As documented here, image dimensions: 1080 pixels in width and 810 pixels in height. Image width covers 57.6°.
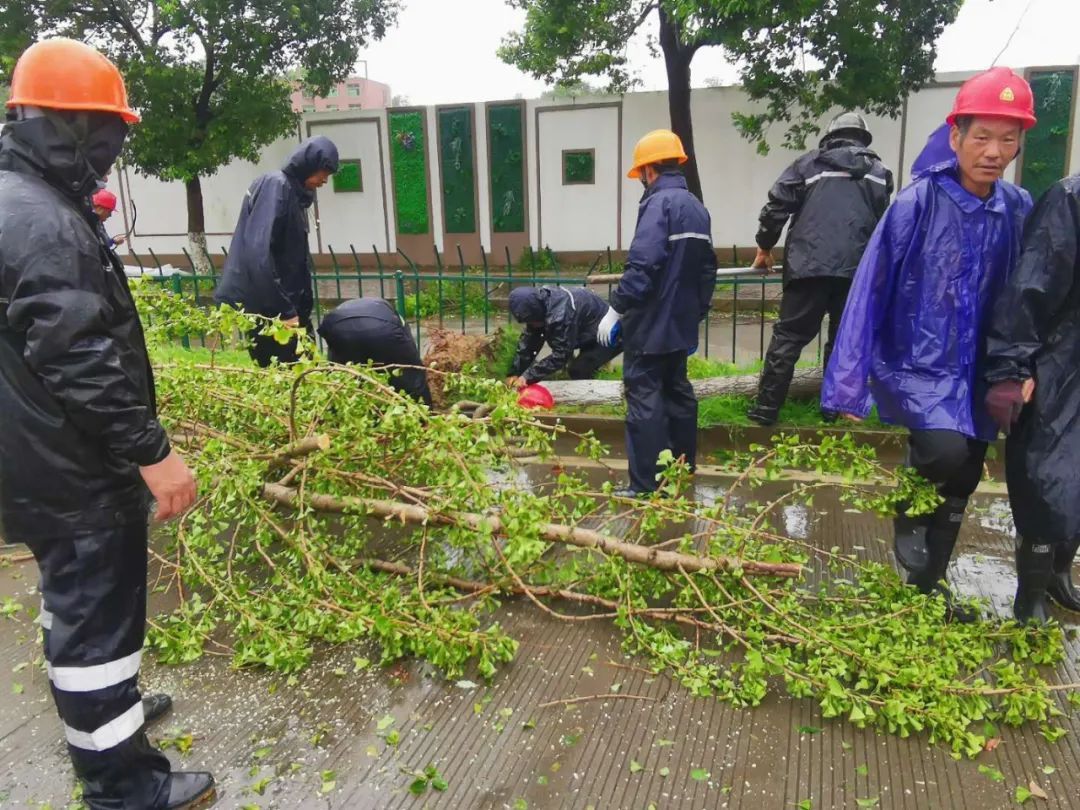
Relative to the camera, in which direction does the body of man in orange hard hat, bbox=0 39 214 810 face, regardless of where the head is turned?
to the viewer's right

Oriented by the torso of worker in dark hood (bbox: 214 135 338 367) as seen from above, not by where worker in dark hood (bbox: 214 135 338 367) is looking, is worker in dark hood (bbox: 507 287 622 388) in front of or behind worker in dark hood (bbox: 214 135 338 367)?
in front

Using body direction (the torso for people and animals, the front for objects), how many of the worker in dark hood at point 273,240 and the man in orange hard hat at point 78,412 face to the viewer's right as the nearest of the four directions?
2

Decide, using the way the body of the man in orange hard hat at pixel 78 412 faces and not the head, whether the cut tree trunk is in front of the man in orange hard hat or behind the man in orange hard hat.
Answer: in front

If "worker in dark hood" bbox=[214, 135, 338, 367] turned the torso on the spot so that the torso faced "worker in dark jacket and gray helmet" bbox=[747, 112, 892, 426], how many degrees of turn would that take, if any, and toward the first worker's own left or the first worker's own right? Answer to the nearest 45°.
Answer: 0° — they already face them

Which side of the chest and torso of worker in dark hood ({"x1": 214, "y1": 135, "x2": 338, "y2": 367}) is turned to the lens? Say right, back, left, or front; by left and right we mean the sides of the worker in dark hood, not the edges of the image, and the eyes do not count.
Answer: right

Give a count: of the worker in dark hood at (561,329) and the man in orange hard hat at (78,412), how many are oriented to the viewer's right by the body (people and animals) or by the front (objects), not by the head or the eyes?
1

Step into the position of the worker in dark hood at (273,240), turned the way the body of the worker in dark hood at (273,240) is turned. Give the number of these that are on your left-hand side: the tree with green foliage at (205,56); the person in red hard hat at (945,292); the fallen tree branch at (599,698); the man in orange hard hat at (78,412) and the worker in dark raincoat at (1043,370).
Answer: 1

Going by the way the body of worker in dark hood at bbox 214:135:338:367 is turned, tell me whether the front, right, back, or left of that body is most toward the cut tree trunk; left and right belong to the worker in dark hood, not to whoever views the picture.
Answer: front

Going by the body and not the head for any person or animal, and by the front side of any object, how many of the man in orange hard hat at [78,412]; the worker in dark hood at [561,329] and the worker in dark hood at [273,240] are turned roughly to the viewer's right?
2

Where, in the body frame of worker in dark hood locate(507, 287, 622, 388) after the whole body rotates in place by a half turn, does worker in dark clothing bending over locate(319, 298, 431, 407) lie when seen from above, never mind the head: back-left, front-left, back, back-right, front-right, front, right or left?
back

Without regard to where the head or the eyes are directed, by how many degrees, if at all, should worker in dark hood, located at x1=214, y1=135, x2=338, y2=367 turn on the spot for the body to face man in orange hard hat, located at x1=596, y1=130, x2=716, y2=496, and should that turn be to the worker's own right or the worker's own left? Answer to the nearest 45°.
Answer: approximately 45° to the worker's own right

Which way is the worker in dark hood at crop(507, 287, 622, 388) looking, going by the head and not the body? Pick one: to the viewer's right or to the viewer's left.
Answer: to the viewer's left
